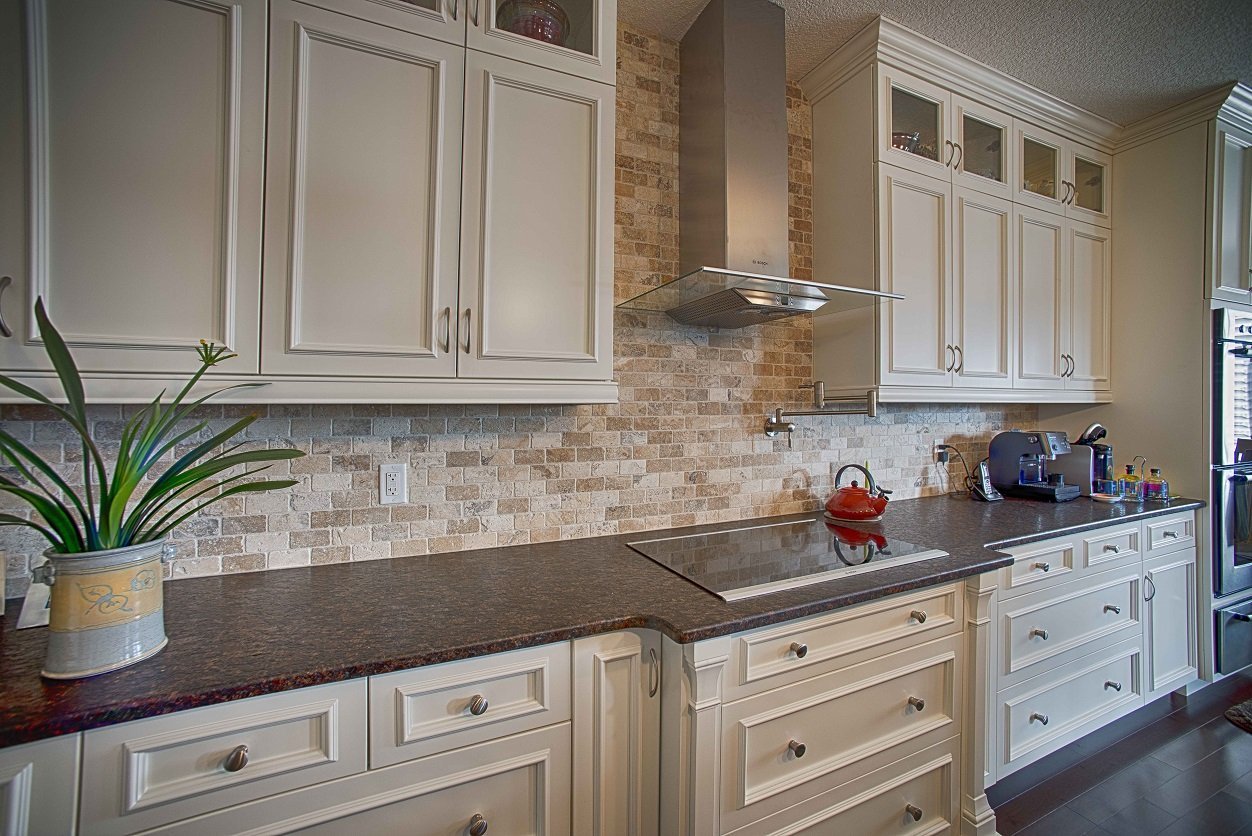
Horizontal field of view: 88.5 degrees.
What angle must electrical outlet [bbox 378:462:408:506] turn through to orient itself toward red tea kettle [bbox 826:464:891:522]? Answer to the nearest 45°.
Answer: approximately 90° to its left

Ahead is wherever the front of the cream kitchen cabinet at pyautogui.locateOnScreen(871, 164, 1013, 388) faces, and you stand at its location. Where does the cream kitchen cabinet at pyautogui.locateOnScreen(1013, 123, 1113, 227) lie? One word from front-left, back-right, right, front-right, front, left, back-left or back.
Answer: left

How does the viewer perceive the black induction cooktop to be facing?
facing the viewer and to the right of the viewer

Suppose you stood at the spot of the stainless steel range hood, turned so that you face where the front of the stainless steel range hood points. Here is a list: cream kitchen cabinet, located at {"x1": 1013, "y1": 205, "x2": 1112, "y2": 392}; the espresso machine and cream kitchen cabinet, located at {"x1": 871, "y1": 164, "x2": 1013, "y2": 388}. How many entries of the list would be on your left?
3

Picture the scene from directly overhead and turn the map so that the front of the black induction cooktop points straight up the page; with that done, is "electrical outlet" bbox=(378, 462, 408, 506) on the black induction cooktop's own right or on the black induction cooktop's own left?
on the black induction cooktop's own right

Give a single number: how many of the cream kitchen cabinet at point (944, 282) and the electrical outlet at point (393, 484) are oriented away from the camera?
0

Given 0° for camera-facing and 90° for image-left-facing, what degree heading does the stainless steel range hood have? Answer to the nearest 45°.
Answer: approximately 315°

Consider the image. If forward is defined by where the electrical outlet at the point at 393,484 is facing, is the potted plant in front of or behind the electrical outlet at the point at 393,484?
in front

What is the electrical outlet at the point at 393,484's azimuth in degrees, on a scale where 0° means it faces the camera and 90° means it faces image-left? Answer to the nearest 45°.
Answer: approximately 0°
